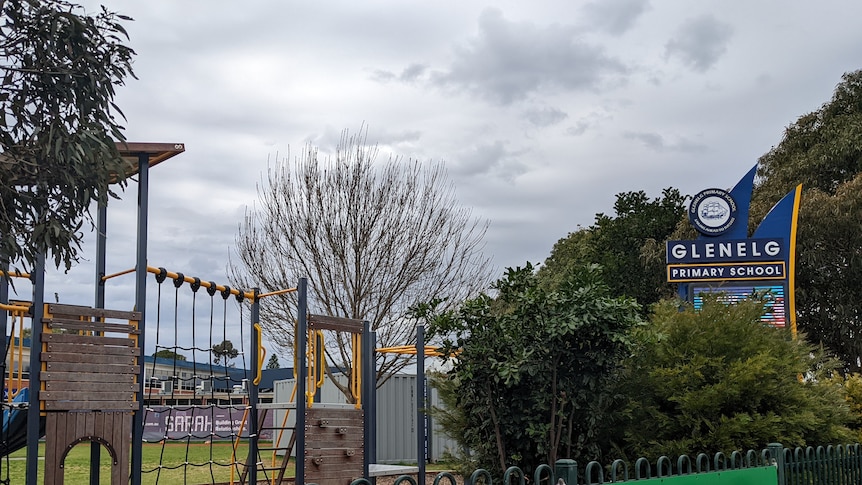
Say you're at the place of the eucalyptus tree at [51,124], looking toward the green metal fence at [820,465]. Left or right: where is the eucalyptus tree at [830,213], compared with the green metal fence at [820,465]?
left

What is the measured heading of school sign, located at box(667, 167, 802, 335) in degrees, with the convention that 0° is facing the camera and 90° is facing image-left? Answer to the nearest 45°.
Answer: approximately 0°

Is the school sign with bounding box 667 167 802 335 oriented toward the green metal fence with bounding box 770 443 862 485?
yes

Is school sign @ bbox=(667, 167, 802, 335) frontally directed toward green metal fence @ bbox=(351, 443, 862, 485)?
yes

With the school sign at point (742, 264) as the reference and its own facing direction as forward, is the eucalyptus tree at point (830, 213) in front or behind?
behind

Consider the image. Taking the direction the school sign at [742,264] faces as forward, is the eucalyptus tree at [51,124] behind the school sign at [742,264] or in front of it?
in front

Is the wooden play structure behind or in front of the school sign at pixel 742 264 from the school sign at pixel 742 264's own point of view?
in front

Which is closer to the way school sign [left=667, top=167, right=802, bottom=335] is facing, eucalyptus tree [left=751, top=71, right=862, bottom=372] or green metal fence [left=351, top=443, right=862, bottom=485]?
the green metal fence
